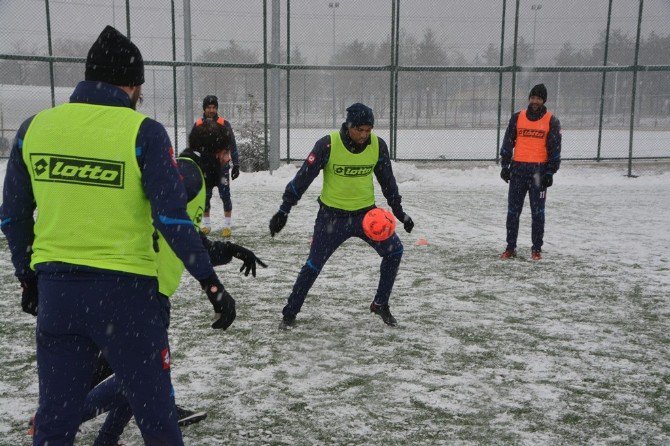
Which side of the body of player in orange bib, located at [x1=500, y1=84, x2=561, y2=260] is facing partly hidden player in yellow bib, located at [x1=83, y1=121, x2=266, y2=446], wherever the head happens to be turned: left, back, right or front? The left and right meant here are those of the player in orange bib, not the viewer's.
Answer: front

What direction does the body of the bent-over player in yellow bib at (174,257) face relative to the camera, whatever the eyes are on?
to the viewer's right

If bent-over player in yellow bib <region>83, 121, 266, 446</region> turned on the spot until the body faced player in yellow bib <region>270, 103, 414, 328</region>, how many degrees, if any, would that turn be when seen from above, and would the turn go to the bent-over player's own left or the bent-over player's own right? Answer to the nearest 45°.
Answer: approximately 45° to the bent-over player's own left

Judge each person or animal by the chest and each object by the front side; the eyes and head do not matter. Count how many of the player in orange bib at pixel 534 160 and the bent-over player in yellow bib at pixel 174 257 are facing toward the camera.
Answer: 1

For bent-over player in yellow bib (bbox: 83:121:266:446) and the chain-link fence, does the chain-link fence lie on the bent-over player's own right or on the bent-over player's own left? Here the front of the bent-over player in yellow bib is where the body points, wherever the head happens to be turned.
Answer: on the bent-over player's own left

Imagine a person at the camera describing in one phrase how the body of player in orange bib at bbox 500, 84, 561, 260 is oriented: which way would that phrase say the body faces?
toward the camera

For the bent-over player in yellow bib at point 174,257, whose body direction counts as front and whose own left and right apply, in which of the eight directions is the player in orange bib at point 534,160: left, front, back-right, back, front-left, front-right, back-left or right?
front-left

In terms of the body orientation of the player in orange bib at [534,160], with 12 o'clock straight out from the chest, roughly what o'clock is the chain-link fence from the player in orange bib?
The chain-link fence is roughly at 5 o'clock from the player in orange bib.

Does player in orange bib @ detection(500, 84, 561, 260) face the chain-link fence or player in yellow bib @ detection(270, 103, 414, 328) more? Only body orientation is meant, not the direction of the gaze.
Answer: the player in yellow bib
